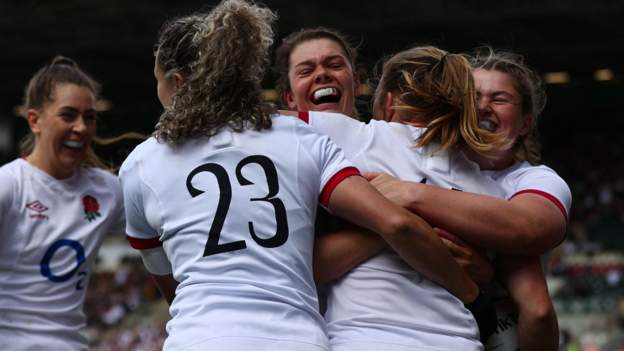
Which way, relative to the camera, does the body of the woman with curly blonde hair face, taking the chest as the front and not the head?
away from the camera

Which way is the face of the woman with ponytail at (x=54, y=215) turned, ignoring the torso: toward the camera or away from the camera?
toward the camera

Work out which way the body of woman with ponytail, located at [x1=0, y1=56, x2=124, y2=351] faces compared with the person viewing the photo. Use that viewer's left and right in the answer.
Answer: facing the viewer and to the right of the viewer
